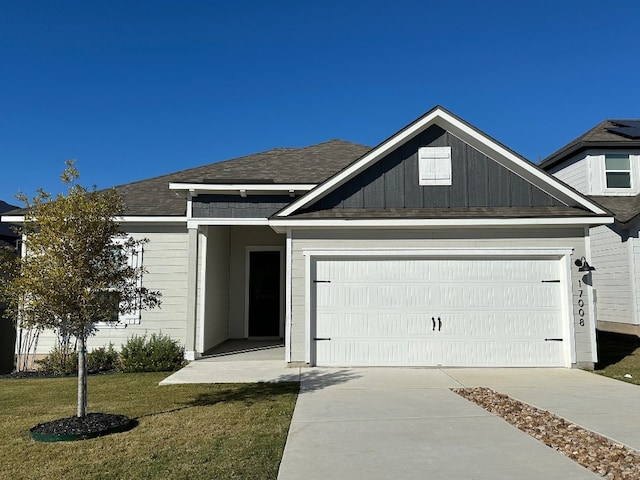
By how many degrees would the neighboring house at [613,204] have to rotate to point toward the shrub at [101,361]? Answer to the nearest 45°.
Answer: approximately 45° to its right

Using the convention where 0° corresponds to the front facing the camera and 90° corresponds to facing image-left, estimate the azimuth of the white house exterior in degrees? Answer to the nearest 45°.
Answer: approximately 0°

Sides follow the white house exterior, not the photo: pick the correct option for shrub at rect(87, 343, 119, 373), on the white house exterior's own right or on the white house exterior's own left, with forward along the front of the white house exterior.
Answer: on the white house exterior's own right

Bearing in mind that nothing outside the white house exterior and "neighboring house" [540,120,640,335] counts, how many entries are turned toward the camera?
2

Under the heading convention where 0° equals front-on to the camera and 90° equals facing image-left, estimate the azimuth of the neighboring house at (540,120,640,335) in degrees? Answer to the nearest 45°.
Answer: approximately 0°

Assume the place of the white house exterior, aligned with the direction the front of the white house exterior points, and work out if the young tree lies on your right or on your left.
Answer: on your right

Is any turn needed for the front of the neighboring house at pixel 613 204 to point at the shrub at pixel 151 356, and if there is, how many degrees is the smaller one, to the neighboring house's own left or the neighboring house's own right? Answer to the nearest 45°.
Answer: approximately 45° to the neighboring house's own right

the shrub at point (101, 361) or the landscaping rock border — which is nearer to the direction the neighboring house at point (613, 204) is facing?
the landscaping rock border

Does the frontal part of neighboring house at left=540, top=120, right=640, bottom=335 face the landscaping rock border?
yes

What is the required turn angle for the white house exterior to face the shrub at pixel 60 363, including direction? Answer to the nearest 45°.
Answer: approximately 90° to its right

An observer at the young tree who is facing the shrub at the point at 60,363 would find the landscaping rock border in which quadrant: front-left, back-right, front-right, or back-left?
back-right
